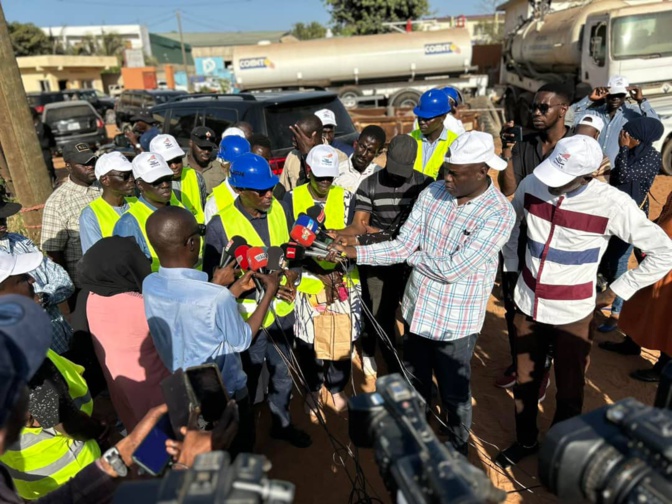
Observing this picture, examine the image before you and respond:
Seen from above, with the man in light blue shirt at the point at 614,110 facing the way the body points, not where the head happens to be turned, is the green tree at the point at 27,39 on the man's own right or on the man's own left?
on the man's own right

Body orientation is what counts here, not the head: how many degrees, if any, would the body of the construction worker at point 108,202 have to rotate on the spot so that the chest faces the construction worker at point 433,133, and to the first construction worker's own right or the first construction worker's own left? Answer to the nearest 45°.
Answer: approximately 45° to the first construction worker's own left

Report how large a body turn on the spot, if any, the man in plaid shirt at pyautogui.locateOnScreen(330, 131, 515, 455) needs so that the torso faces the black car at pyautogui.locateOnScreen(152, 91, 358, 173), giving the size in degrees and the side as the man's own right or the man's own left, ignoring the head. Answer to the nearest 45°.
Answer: approximately 90° to the man's own right

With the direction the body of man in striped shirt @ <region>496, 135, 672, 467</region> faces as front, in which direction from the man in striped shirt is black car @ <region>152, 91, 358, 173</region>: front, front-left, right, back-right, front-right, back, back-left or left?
right

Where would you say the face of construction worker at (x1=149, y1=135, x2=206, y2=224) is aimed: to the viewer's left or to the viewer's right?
to the viewer's right

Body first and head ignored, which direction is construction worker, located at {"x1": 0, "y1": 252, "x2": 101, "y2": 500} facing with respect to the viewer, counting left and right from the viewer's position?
facing to the right of the viewer

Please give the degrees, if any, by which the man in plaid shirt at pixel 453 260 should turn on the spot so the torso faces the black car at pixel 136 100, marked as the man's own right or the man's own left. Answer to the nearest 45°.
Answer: approximately 90° to the man's own right

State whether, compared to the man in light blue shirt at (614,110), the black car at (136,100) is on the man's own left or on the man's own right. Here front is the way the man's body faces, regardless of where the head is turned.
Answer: on the man's own right

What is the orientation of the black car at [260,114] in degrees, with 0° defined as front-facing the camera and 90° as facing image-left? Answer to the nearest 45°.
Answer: approximately 135°

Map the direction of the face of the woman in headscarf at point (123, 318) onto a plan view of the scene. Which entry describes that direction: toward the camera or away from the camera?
away from the camera

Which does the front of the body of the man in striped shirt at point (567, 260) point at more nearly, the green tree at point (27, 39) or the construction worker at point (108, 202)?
the construction worker
